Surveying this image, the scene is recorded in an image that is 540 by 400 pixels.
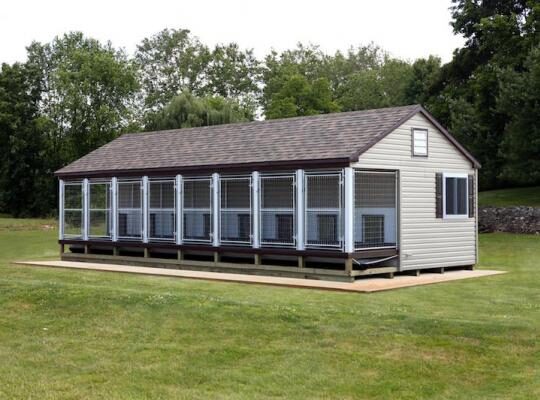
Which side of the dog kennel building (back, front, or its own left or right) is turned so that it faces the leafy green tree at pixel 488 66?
back

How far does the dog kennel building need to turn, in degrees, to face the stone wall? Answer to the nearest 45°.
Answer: approximately 180°

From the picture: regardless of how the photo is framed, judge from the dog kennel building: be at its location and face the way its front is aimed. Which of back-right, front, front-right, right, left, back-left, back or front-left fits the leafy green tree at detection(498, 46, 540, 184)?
back

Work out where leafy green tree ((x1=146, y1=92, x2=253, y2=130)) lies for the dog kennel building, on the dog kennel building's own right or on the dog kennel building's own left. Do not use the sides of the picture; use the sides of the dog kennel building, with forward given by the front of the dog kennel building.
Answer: on the dog kennel building's own right
